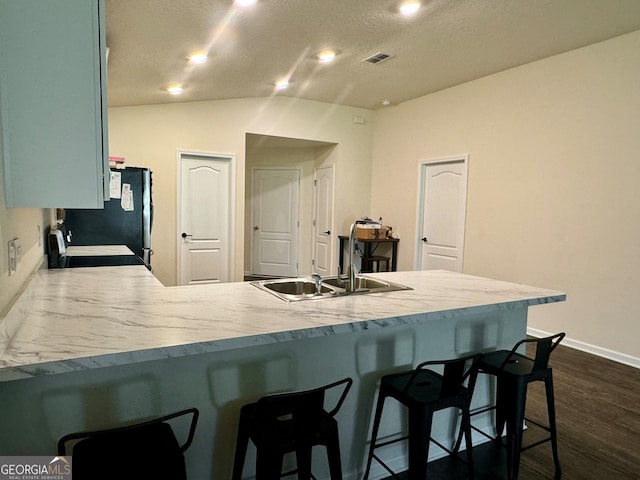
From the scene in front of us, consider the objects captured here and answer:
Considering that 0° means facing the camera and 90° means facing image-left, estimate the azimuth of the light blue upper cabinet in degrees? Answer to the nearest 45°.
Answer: approximately 270°

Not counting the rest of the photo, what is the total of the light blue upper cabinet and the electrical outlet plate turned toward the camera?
0

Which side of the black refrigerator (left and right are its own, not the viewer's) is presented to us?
right

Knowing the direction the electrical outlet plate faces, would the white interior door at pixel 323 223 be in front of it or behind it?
in front

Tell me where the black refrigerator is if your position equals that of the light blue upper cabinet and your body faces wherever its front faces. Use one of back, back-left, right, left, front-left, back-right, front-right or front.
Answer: left

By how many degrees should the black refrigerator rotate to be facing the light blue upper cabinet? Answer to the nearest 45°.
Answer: approximately 90° to its right

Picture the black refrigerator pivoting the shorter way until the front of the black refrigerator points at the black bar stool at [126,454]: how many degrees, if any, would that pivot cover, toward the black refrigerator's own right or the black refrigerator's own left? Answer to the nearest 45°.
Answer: approximately 90° to the black refrigerator's own right

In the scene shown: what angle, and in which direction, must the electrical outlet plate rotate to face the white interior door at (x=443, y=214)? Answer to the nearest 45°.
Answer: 0° — it already faces it

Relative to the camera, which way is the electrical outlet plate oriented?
to the viewer's right

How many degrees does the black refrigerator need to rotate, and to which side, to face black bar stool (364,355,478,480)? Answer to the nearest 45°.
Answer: approximately 90° to its right
